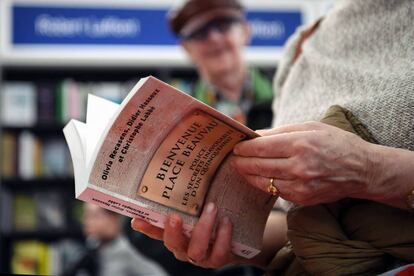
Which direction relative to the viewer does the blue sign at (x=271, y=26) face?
toward the camera

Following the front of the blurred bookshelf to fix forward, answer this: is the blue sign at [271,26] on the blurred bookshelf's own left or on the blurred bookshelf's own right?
on the blurred bookshelf's own left

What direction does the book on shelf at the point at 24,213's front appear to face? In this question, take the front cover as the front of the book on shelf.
toward the camera

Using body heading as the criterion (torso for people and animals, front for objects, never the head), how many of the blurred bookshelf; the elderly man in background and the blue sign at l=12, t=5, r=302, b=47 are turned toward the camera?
3

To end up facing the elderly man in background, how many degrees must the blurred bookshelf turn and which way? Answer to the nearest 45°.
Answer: approximately 45° to its left

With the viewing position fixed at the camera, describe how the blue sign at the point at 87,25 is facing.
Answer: facing the viewer
